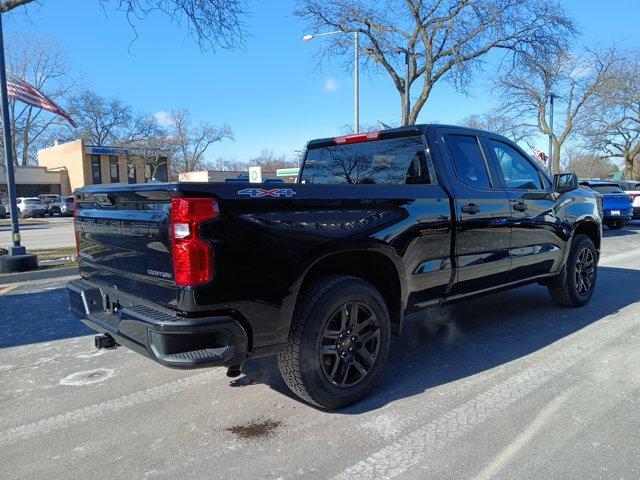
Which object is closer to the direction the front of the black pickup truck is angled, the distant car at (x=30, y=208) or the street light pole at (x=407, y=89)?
the street light pole

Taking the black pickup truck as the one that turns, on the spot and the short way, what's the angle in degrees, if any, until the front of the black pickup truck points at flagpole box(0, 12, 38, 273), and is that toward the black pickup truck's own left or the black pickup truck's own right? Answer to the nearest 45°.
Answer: approximately 90° to the black pickup truck's own left

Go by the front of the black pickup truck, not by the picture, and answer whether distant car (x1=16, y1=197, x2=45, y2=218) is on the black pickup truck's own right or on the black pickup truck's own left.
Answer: on the black pickup truck's own left

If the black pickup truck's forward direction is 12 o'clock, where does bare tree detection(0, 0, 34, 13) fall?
The bare tree is roughly at 9 o'clock from the black pickup truck.

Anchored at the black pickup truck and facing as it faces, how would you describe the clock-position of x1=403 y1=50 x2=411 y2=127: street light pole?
The street light pole is roughly at 11 o'clock from the black pickup truck.

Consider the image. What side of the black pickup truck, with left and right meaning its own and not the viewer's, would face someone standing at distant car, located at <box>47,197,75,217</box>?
left

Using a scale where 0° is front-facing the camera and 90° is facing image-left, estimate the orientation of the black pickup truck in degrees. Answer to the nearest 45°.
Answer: approximately 225°

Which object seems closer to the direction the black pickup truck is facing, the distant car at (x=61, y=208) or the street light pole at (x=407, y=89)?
the street light pole

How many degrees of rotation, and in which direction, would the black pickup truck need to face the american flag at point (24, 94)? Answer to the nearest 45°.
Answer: approximately 90° to its left

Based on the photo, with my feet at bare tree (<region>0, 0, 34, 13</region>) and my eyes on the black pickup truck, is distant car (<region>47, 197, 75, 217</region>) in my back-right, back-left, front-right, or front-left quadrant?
back-left
